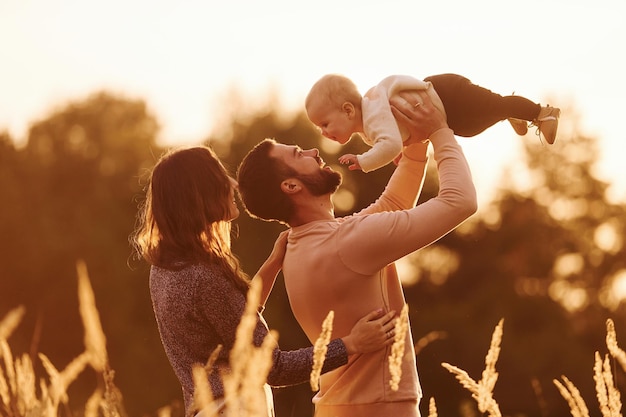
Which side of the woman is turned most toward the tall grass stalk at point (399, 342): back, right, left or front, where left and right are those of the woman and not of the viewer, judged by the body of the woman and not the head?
right

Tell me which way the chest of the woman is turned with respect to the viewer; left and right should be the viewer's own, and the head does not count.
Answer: facing away from the viewer and to the right of the viewer

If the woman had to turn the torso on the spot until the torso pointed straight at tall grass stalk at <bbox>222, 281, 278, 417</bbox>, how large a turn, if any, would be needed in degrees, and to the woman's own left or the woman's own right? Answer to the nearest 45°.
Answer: approximately 135° to the woman's own right

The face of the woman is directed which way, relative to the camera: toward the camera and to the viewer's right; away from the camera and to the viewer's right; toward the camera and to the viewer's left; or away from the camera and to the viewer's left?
away from the camera and to the viewer's right
